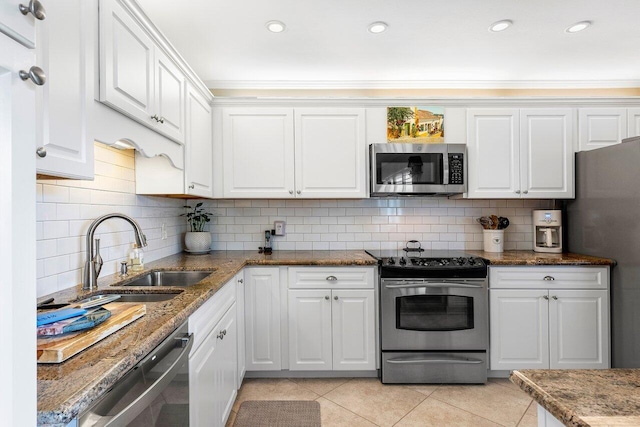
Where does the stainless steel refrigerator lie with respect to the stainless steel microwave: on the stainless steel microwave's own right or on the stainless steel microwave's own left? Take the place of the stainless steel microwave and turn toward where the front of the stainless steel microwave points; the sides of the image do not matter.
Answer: on the stainless steel microwave's own left

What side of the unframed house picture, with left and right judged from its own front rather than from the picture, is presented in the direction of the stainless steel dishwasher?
front

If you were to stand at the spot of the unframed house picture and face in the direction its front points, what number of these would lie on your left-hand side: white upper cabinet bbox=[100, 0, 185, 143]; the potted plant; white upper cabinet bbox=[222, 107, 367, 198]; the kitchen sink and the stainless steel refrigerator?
1

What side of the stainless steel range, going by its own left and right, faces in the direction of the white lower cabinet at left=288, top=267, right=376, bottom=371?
right

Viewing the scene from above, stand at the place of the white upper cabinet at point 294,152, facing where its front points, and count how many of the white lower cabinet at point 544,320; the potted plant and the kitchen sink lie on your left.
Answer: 1

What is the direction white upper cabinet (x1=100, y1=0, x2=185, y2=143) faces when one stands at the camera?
facing the viewer and to the right of the viewer

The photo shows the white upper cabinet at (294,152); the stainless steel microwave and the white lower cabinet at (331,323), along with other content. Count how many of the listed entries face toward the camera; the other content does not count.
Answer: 3

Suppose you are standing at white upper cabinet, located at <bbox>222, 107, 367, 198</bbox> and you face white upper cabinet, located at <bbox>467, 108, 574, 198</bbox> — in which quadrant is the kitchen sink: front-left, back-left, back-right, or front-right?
back-right

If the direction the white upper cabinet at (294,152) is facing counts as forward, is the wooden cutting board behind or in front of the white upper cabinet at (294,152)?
in front

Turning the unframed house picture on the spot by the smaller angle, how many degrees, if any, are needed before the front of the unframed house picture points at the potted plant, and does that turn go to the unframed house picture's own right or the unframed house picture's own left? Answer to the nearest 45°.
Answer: approximately 90° to the unframed house picture's own right

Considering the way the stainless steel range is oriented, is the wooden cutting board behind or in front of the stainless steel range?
in front

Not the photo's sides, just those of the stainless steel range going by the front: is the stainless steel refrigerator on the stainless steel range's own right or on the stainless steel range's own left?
on the stainless steel range's own left

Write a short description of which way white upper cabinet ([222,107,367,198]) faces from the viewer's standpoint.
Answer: facing the viewer
